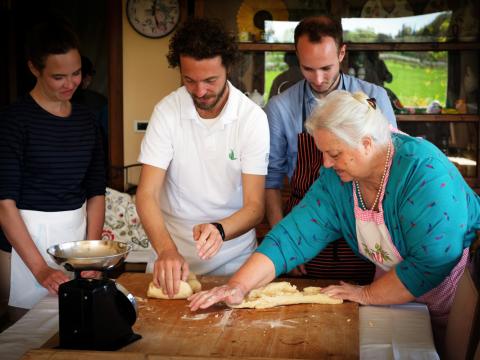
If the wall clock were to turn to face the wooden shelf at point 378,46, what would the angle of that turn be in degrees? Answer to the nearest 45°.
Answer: approximately 90° to its left

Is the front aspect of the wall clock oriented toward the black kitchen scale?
yes

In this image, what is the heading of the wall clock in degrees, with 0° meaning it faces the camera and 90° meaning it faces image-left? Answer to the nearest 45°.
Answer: approximately 0°

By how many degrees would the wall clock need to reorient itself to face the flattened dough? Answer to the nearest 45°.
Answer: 0° — it already faces it

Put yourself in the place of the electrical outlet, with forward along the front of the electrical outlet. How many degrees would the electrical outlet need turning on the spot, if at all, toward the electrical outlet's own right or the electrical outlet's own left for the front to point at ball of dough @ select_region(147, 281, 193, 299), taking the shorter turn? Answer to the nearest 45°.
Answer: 0° — it already faces it

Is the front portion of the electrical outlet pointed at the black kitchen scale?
yes

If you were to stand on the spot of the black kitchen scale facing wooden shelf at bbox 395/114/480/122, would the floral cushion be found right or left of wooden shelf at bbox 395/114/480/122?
left

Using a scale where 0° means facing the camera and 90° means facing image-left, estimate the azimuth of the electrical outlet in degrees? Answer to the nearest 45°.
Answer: approximately 0°

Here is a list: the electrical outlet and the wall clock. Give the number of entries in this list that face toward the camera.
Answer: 2
